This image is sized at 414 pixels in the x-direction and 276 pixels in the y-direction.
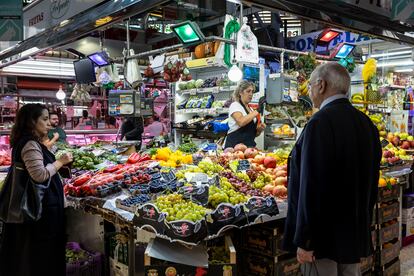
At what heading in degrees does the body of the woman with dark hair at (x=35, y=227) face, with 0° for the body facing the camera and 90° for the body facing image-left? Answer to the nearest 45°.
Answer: approximately 270°

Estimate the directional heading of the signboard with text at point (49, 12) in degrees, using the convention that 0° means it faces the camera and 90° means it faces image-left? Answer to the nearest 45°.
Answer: approximately 45°

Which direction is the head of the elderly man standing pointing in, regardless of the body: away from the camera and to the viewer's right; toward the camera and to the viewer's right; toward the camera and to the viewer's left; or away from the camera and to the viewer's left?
away from the camera and to the viewer's left

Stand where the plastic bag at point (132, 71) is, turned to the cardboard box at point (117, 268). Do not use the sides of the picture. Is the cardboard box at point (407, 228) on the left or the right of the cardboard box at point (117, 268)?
left

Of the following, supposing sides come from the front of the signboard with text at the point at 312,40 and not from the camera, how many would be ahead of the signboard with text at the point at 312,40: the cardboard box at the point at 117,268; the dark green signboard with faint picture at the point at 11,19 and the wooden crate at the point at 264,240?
3

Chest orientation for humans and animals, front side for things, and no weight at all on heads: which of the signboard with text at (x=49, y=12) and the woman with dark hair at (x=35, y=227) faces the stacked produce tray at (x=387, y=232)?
the woman with dark hair

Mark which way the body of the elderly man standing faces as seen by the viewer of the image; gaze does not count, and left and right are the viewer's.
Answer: facing away from the viewer and to the left of the viewer

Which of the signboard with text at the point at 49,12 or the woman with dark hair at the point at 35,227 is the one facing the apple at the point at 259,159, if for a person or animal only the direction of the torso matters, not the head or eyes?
the woman with dark hair

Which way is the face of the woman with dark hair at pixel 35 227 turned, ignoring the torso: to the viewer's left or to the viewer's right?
to the viewer's right
